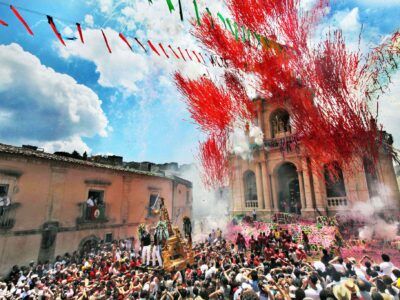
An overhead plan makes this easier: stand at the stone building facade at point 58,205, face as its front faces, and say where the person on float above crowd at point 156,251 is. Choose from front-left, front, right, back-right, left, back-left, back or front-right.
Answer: front

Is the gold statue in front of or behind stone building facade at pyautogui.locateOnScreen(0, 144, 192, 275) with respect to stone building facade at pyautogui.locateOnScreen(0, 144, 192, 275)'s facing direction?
in front

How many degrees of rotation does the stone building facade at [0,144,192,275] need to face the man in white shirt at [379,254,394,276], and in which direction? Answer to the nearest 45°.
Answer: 0° — it already faces them

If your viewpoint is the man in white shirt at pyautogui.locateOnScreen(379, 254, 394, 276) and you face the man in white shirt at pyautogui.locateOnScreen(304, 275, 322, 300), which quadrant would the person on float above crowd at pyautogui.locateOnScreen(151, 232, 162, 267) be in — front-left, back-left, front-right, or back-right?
front-right

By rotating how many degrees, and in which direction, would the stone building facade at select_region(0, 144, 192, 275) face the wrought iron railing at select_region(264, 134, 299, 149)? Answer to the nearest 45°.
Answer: approximately 45° to its left

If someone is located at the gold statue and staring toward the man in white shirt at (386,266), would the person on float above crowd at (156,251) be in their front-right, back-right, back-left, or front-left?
back-right

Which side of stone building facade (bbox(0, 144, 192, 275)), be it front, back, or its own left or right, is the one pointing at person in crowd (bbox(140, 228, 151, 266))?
front

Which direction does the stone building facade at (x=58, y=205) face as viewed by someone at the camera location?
facing the viewer and to the right of the viewer

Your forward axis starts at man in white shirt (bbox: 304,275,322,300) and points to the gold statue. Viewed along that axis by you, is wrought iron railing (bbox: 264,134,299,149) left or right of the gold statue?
right
